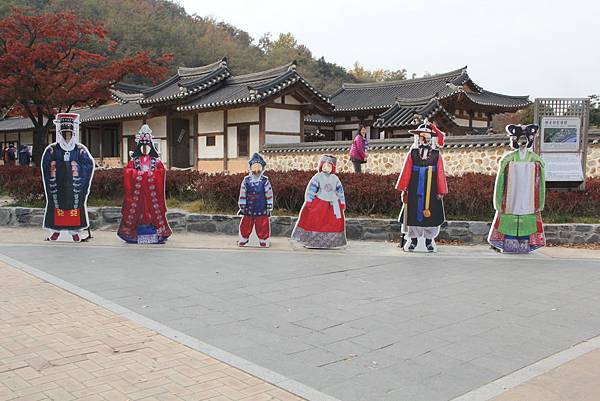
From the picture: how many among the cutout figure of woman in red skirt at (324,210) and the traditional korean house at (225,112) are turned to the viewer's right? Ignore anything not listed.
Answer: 0

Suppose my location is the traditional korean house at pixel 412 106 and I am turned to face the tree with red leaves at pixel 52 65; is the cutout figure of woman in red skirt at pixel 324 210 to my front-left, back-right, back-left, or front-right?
front-left

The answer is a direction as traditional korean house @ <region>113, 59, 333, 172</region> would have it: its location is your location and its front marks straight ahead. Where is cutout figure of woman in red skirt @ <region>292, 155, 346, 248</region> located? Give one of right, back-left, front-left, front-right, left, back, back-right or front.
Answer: front-left

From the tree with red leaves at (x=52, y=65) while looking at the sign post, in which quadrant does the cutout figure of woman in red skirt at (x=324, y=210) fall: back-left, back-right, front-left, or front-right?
front-right

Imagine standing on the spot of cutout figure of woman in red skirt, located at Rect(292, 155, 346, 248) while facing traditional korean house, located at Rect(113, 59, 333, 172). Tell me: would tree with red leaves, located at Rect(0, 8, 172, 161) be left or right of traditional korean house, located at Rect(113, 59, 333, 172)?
left

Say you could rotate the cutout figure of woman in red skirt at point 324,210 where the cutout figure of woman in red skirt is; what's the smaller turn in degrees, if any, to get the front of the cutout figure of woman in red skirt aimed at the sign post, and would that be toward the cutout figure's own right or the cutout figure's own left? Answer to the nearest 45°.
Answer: approximately 90° to the cutout figure's own left

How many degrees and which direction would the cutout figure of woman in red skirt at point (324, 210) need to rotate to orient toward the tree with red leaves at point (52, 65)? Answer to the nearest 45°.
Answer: approximately 135° to its right

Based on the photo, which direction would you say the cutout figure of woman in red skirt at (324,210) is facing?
toward the camera

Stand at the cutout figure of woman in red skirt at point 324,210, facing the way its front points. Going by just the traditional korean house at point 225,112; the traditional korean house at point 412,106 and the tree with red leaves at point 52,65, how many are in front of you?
0

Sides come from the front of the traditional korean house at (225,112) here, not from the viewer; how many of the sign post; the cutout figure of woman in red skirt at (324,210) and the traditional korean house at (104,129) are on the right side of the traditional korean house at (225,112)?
1

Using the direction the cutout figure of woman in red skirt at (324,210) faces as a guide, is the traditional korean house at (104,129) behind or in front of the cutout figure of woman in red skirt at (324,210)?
behind

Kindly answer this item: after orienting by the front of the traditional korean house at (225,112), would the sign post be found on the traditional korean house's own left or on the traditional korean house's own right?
on the traditional korean house's own left

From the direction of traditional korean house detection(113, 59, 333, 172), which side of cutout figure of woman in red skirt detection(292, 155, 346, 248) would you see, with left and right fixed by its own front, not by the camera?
back
